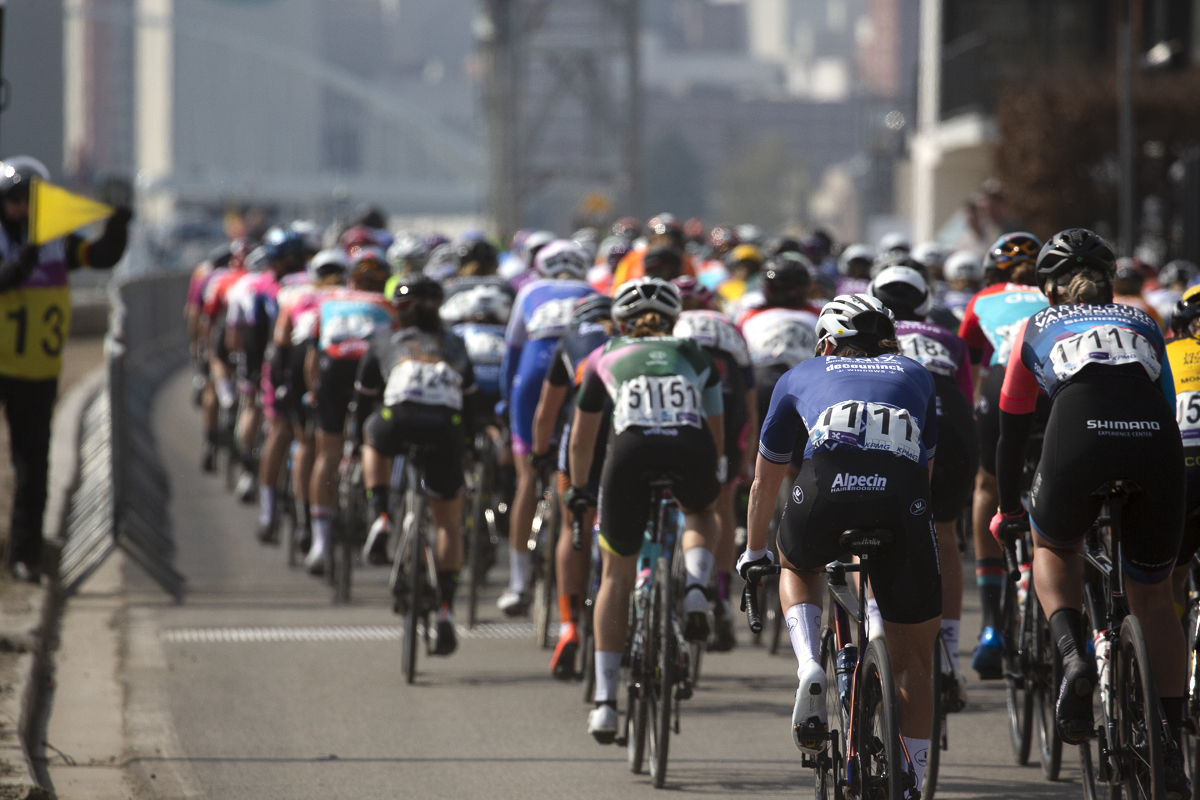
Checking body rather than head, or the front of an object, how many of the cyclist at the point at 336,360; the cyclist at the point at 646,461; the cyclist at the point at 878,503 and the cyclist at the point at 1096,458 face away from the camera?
4

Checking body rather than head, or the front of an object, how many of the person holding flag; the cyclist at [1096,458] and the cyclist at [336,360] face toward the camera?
1

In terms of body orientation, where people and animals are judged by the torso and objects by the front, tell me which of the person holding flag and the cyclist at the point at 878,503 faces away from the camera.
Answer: the cyclist

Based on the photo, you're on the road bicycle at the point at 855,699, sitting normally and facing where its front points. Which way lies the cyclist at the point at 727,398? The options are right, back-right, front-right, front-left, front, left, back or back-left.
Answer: front

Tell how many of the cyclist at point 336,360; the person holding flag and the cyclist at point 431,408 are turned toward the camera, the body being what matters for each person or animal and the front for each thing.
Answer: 1

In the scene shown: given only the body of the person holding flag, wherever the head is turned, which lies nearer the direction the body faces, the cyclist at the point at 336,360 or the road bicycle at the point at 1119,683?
the road bicycle

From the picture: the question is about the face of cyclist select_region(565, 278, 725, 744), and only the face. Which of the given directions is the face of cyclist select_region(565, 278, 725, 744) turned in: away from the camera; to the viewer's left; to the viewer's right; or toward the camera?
away from the camera

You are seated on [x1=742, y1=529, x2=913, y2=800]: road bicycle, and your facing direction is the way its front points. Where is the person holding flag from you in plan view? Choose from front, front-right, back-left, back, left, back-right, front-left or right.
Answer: front-left

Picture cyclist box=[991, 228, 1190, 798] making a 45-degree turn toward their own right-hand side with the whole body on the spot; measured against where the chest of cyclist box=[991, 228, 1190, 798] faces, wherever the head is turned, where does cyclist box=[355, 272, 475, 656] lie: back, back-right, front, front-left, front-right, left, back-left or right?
left

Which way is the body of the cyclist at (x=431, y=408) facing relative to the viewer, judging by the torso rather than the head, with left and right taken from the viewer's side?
facing away from the viewer

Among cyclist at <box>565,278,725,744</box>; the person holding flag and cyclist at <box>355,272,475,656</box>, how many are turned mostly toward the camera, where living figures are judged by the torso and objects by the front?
1

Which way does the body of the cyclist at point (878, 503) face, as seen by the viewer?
away from the camera

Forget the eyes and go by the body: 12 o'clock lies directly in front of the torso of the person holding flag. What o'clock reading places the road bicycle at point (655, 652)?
The road bicycle is roughly at 11 o'clock from the person holding flag.

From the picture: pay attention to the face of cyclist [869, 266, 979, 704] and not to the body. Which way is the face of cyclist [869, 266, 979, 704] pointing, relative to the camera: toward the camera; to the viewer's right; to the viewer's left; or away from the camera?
away from the camera

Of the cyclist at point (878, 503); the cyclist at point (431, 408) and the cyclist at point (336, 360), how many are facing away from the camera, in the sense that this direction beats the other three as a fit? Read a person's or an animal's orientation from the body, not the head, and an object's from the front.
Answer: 3

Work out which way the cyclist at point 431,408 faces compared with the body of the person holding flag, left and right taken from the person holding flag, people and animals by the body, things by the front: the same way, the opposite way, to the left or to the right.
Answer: the opposite way

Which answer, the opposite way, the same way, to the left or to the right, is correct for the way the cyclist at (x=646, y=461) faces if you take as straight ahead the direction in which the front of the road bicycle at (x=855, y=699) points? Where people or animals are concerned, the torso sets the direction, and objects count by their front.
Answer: the same way

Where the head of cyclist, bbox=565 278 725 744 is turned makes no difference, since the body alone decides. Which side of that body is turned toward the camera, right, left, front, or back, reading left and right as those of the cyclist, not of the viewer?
back

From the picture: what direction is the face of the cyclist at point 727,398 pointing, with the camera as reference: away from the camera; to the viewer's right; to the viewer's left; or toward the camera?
away from the camera

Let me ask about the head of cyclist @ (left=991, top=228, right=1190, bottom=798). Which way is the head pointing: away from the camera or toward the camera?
away from the camera

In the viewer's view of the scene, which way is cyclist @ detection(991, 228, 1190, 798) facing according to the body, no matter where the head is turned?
away from the camera

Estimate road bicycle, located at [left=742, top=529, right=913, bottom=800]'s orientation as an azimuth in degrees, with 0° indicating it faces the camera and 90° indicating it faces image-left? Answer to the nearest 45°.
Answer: approximately 180°

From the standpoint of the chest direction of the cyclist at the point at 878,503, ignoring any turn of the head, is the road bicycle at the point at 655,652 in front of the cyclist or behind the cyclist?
in front
